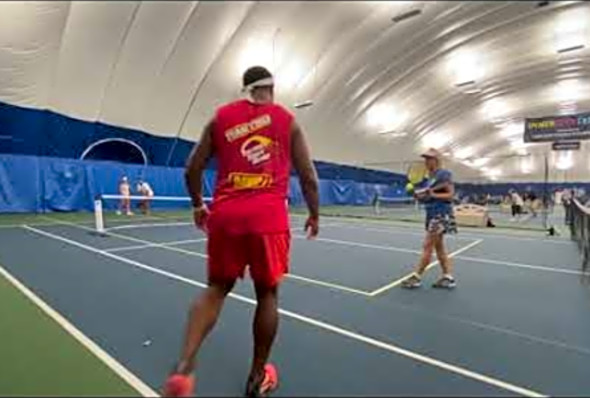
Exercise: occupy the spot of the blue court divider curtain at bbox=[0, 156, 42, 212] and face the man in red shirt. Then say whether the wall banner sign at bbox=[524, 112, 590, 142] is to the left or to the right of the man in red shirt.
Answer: left

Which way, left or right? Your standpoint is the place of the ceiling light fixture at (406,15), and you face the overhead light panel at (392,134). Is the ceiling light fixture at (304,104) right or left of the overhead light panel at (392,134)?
left

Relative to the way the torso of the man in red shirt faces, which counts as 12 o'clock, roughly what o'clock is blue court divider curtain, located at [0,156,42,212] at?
The blue court divider curtain is roughly at 11 o'clock from the man in red shirt.

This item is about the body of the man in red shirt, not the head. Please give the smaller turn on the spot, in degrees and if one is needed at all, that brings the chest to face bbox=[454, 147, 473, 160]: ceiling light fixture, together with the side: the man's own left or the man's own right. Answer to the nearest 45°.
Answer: approximately 45° to the man's own right

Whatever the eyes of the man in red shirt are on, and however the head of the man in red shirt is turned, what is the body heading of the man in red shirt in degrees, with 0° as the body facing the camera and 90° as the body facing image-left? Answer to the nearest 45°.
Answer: approximately 180°

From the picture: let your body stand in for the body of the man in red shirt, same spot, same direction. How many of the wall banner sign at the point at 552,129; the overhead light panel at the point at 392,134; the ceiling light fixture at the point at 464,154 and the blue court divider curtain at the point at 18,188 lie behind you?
0

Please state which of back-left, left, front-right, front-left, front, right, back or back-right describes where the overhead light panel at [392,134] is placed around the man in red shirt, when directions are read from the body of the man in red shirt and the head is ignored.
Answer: front-right

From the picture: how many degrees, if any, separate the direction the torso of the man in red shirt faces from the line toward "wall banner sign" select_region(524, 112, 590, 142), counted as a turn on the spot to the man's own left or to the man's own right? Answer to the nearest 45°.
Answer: approximately 45° to the man's own right
